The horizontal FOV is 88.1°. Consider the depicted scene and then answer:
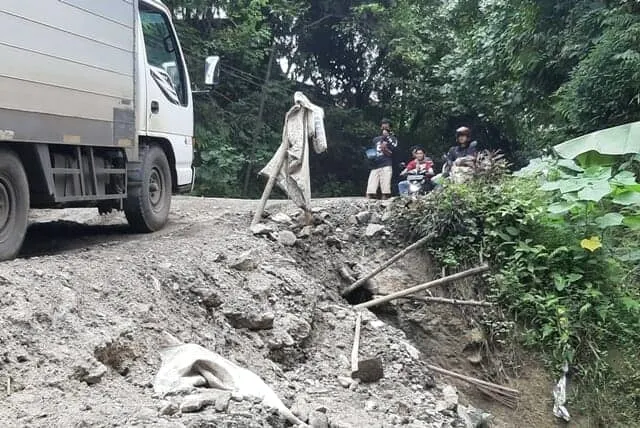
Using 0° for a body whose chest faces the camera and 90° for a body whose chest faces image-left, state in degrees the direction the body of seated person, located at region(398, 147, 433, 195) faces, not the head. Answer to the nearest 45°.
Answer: approximately 45°

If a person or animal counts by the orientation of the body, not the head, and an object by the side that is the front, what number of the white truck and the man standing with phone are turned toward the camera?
1

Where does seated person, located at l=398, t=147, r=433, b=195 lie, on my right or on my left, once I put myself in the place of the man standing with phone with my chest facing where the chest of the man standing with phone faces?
on my left

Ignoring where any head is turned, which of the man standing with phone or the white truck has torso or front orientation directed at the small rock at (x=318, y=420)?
the man standing with phone

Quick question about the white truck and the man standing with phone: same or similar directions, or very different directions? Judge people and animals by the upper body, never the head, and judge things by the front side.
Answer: very different directions

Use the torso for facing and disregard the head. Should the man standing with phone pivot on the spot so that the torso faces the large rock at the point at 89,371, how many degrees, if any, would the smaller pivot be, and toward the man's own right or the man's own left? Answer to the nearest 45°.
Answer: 0° — they already face it

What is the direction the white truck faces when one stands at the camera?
facing away from the viewer and to the right of the viewer
